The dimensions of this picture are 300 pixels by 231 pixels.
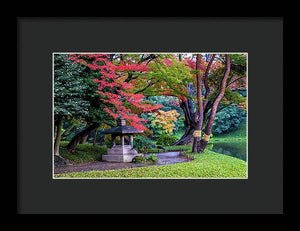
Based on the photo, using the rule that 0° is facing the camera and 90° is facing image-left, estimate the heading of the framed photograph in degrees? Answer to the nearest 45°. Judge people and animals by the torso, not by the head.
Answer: approximately 0°
